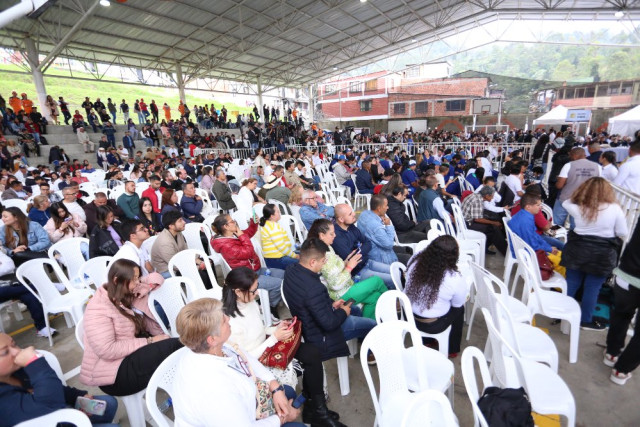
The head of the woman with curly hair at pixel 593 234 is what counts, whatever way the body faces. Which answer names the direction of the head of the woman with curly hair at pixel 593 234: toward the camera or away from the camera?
away from the camera

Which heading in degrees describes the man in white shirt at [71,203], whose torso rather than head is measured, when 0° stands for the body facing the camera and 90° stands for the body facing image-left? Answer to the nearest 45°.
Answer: approximately 315°

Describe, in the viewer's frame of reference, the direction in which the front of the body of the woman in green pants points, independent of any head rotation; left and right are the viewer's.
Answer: facing to the right of the viewer

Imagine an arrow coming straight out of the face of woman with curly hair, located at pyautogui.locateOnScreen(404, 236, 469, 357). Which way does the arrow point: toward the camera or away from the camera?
away from the camera
